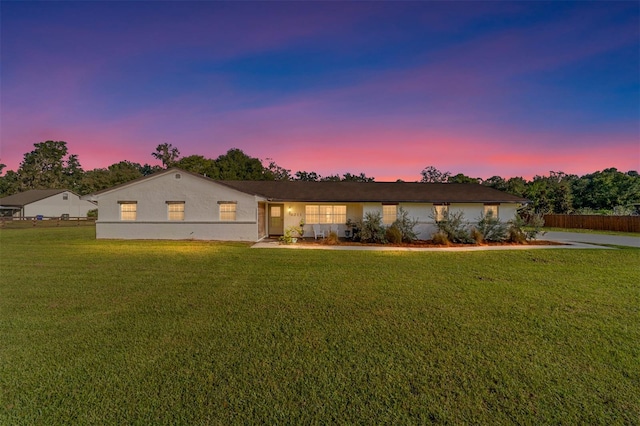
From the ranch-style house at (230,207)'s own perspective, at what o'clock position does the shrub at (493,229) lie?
The shrub is roughly at 9 o'clock from the ranch-style house.

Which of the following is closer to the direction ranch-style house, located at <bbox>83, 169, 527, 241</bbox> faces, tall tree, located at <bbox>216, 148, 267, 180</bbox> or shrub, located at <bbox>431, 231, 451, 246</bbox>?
the shrub

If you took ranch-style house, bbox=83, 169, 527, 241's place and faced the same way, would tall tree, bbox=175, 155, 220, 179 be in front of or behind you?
behind

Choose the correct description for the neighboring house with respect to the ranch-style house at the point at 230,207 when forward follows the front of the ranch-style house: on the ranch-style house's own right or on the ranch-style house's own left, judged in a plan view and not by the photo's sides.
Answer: on the ranch-style house's own right

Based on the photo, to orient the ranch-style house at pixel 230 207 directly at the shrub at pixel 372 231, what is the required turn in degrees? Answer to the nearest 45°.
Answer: approximately 90° to its left

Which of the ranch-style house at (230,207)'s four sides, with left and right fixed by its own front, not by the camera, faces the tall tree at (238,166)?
back

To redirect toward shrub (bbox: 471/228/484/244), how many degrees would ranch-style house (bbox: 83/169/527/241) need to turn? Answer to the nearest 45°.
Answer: approximately 90° to its left

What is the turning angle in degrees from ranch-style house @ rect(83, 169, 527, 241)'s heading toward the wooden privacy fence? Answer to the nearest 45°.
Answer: approximately 90° to its left

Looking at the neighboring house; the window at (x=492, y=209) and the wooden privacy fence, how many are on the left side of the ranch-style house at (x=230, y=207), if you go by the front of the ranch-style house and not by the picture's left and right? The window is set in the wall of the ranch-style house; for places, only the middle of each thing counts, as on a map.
2

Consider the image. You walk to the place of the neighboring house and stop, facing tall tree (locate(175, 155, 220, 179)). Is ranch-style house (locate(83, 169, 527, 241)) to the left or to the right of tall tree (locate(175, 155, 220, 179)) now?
right

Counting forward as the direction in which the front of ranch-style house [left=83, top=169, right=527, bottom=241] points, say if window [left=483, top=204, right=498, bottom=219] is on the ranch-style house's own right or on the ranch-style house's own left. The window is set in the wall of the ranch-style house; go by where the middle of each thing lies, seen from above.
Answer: on the ranch-style house's own left

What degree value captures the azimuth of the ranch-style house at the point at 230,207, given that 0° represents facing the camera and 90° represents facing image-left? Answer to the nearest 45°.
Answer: approximately 0°
